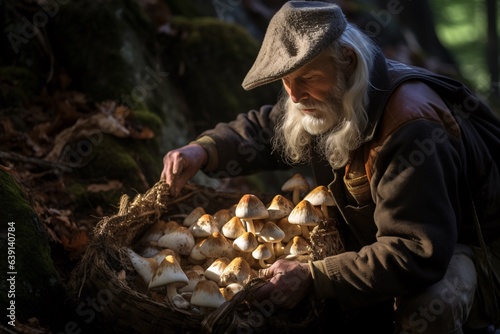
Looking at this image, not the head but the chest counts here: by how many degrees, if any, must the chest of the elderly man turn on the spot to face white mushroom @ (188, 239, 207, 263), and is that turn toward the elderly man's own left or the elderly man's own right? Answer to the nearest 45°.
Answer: approximately 45° to the elderly man's own right

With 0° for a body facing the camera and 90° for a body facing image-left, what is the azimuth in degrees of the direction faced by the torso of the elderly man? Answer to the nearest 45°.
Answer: approximately 45°

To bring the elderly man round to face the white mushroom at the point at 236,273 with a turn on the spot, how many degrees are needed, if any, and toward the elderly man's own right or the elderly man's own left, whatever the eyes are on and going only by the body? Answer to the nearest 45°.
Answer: approximately 45° to the elderly man's own right

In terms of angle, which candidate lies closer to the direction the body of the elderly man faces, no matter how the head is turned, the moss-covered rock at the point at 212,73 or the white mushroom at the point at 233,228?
the white mushroom

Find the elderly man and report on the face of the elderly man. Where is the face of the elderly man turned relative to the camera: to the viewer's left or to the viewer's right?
to the viewer's left

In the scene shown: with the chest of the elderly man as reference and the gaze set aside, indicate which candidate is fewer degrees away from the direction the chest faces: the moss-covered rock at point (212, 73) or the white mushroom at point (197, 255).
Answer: the white mushroom
